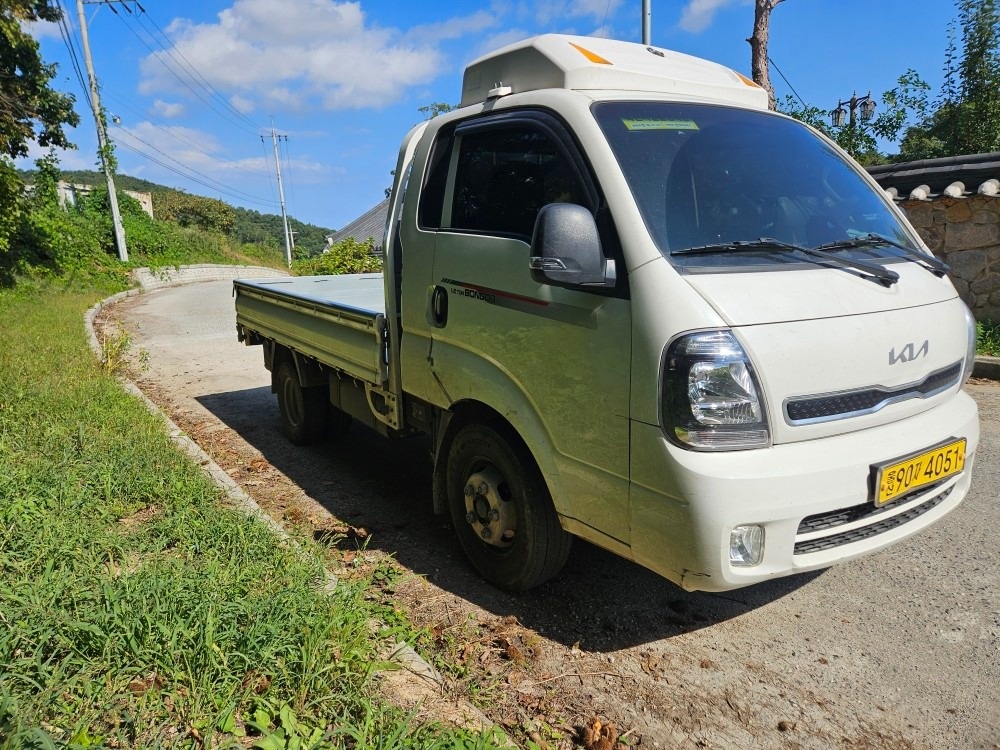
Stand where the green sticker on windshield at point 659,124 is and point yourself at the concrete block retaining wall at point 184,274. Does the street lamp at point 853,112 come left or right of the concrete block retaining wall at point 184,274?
right

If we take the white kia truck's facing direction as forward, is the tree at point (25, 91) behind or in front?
behind

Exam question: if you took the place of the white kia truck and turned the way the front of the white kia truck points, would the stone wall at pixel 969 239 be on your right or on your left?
on your left

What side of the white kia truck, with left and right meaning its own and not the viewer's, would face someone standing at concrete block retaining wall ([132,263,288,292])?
back

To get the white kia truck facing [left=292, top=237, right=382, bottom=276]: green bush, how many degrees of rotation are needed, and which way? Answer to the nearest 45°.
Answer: approximately 180°

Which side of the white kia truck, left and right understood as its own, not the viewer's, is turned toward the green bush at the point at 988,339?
left

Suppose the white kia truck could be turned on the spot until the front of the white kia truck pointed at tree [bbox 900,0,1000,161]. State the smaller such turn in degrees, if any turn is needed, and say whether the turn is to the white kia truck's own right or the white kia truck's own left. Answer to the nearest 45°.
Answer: approximately 90° to the white kia truck's own left

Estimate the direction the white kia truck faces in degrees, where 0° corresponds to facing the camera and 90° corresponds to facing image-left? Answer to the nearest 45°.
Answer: approximately 315°

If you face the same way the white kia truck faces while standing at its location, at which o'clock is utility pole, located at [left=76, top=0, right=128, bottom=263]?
The utility pole is roughly at 6 o'clock from the white kia truck.
